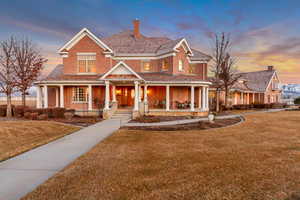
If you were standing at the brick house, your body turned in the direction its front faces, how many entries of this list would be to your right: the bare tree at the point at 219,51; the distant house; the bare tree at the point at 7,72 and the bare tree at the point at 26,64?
2

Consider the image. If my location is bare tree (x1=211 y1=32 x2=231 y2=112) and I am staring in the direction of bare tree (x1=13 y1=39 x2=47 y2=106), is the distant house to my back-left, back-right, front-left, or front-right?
back-right

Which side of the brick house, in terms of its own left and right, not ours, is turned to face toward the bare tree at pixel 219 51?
left

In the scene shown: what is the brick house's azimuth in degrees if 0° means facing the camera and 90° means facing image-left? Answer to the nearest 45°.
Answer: approximately 0°
